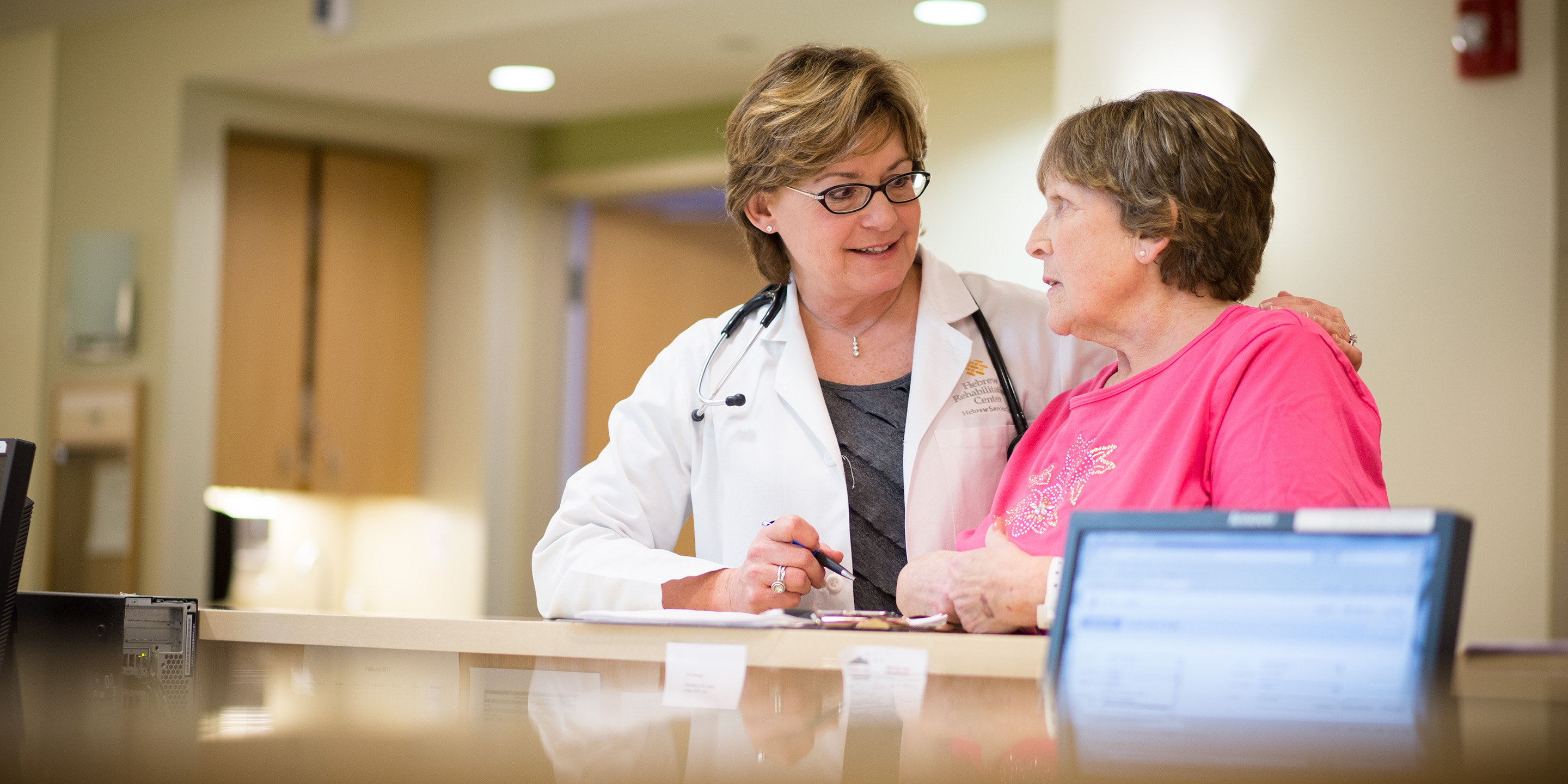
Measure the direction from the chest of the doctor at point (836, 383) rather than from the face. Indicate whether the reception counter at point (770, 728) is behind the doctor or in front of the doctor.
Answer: in front

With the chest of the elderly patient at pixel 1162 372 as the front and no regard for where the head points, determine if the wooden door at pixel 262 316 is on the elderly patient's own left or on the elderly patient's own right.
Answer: on the elderly patient's own right

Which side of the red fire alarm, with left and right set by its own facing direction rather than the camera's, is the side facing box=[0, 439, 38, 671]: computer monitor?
front

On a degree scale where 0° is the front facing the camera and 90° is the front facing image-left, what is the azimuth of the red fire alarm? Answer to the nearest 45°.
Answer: approximately 45°

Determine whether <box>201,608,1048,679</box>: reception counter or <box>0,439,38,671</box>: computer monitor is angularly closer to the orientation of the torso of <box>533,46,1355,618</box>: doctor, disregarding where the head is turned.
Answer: the reception counter

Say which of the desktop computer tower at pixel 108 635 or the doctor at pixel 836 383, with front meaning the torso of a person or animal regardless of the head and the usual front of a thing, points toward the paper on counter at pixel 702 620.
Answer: the doctor

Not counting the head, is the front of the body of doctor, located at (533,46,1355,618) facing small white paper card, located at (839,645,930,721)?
yes

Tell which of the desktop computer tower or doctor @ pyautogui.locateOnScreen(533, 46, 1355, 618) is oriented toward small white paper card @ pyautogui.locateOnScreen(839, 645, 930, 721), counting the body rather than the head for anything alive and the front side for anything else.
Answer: the doctor

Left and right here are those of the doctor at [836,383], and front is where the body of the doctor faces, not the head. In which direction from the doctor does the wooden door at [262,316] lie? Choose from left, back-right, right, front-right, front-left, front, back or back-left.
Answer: back-right

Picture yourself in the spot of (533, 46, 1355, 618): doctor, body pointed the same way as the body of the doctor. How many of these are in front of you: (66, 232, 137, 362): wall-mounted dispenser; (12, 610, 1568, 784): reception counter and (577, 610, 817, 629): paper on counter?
2

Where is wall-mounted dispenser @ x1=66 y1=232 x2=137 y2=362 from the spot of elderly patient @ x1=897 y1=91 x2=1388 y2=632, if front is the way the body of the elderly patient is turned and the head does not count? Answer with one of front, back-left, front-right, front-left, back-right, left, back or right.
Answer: right
